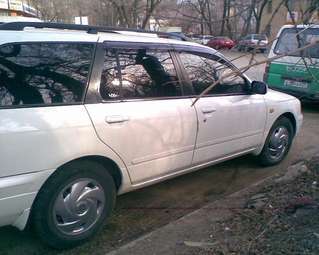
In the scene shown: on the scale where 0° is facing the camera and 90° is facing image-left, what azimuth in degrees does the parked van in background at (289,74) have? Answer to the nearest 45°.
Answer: approximately 45°

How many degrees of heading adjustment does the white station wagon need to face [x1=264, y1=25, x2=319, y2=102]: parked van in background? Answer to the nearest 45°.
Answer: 0° — it already faces it

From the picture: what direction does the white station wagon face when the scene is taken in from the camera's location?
facing away from the viewer and to the right of the viewer
